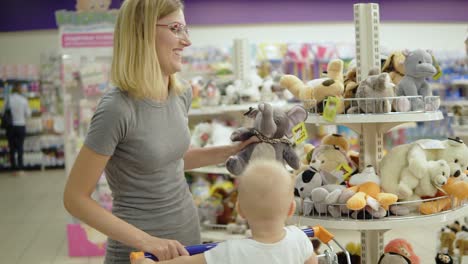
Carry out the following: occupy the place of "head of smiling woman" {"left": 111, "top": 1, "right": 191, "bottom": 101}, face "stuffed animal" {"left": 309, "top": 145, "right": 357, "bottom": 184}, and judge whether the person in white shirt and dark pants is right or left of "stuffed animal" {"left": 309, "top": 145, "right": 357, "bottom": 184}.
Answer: left

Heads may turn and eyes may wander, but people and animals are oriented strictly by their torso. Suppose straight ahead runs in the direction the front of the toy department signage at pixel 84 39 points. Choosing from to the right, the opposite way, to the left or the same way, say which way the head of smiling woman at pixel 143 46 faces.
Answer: to the left

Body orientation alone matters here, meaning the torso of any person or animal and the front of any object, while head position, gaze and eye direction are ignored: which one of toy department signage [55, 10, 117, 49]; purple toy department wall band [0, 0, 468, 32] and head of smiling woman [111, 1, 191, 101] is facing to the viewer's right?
the head of smiling woman

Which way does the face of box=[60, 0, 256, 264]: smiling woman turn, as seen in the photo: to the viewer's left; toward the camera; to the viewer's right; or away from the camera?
to the viewer's right

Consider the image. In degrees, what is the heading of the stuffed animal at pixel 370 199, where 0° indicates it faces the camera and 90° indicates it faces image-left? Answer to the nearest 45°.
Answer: approximately 0°

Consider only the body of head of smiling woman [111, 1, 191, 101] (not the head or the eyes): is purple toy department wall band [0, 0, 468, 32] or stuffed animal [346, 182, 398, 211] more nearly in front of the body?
the stuffed animal

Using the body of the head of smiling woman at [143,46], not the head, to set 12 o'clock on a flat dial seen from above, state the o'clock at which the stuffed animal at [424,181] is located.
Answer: The stuffed animal is roughly at 11 o'clock from the head of smiling woman.

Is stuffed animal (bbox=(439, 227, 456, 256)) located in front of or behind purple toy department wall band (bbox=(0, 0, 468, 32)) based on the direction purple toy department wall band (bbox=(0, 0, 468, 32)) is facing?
in front

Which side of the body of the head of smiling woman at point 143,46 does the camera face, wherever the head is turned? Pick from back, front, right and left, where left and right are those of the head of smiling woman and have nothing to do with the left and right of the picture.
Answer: right
